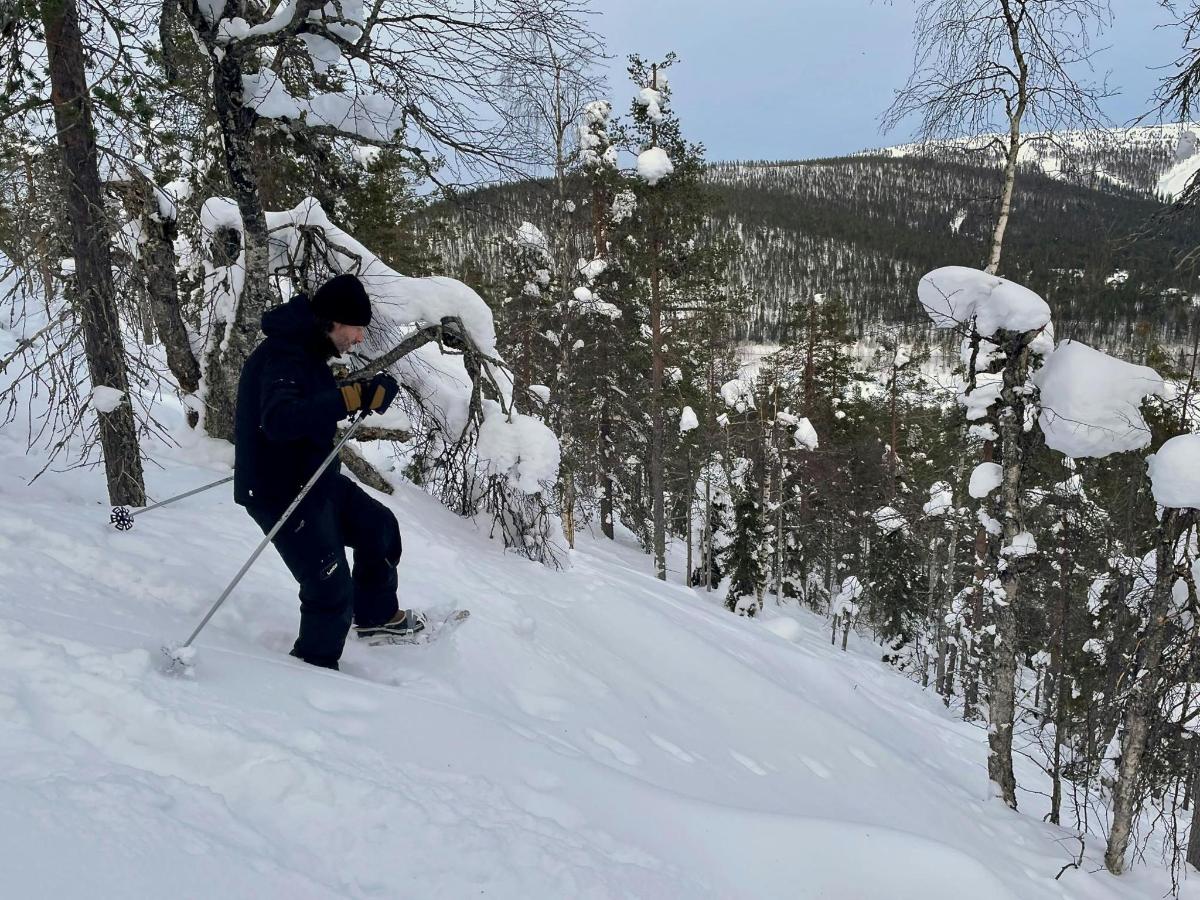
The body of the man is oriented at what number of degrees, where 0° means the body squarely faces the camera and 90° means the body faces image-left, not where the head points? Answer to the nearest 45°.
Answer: approximately 270°

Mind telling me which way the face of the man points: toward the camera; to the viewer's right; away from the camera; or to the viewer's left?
to the viewer's right
